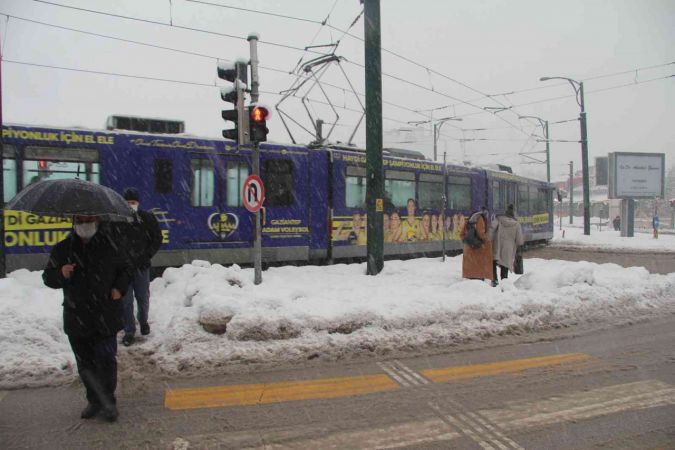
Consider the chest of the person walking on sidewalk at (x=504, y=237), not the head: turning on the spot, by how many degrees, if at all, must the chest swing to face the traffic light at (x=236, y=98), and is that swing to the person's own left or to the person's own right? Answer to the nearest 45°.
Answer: approximately 135° to the person's own left

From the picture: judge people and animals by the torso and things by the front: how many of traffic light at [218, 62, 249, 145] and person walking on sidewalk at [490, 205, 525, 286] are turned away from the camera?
1

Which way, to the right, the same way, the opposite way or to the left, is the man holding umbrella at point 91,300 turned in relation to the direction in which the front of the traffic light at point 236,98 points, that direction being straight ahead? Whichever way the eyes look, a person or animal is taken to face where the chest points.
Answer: to the left

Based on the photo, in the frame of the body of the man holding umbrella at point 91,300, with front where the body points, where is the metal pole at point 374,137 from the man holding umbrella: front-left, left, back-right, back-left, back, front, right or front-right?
back-left

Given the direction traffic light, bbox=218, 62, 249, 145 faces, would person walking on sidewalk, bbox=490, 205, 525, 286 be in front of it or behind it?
behind

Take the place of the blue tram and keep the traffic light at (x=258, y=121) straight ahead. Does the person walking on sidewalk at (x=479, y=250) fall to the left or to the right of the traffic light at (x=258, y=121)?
left

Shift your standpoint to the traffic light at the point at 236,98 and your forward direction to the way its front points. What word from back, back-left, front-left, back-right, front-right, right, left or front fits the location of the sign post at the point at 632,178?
back-right

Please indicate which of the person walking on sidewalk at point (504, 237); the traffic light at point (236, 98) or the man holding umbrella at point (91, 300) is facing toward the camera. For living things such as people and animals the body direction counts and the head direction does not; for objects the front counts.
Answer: the man holding umbrella

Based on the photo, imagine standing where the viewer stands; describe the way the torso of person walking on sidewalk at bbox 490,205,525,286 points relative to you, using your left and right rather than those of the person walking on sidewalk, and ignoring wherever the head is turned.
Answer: facing away from the viewer

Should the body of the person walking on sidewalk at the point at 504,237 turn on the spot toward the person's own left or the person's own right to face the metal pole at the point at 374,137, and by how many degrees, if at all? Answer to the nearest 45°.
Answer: approximately 90° to the person's own left

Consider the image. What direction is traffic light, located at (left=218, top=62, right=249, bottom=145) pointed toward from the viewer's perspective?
to the viewer's left

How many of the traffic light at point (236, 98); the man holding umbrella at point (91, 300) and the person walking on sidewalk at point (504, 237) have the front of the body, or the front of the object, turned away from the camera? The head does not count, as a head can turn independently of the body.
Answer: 1
